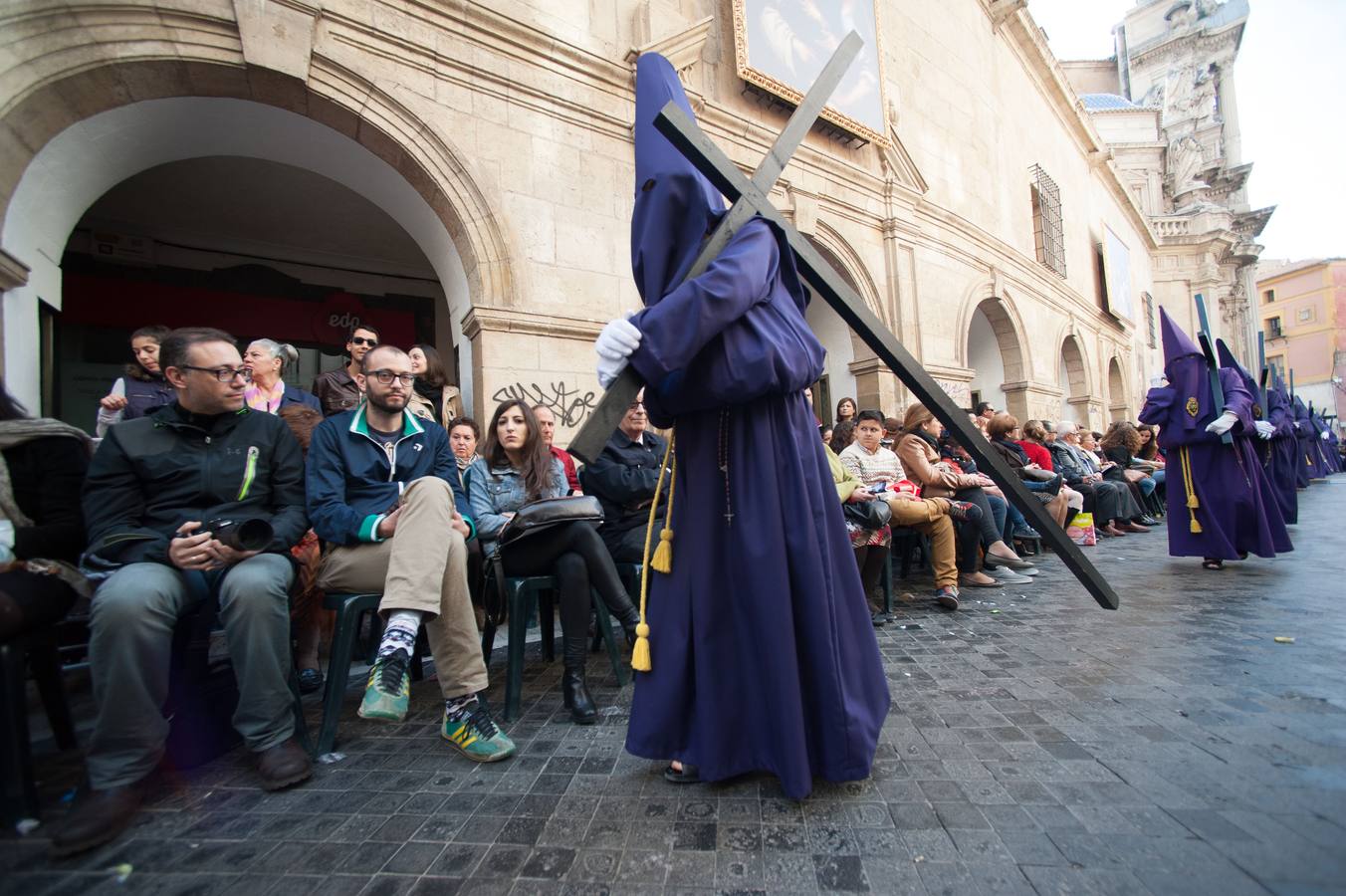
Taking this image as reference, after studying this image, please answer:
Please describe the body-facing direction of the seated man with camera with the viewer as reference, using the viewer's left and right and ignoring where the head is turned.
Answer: facing the viewer

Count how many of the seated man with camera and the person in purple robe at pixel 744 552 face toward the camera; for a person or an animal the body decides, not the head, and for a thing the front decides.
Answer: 1

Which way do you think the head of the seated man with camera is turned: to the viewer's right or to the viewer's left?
to the viewer's right

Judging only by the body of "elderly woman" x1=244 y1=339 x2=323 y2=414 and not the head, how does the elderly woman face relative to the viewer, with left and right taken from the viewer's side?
facing the viewer and to the left of the viewer

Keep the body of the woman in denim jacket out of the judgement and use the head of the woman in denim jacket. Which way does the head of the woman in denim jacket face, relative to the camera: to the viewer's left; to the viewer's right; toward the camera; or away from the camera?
toward the camera

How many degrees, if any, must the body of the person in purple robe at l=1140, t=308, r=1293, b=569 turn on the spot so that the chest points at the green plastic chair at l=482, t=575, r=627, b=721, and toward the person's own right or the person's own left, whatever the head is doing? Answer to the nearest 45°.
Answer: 0° — they already face it

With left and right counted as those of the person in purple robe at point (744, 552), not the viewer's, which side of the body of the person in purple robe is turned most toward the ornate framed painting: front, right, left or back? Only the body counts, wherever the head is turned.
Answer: right

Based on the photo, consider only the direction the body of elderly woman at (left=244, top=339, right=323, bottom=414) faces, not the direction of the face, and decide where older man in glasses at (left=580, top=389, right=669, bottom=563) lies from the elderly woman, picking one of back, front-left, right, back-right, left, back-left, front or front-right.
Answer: left

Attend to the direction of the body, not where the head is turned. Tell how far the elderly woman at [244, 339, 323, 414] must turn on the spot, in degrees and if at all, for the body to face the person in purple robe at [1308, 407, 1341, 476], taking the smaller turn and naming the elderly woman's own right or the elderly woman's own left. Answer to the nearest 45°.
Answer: approximately 135° to the elderly woman's own left

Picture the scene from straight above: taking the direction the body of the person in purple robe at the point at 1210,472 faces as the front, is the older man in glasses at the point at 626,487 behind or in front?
in front

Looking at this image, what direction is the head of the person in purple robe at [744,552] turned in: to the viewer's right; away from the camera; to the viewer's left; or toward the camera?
to the viewer's left

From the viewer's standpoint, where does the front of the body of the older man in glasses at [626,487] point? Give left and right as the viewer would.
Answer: facing the viewer and to the right of the viewer

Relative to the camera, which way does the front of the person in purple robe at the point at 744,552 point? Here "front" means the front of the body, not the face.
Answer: to the viewer's left
